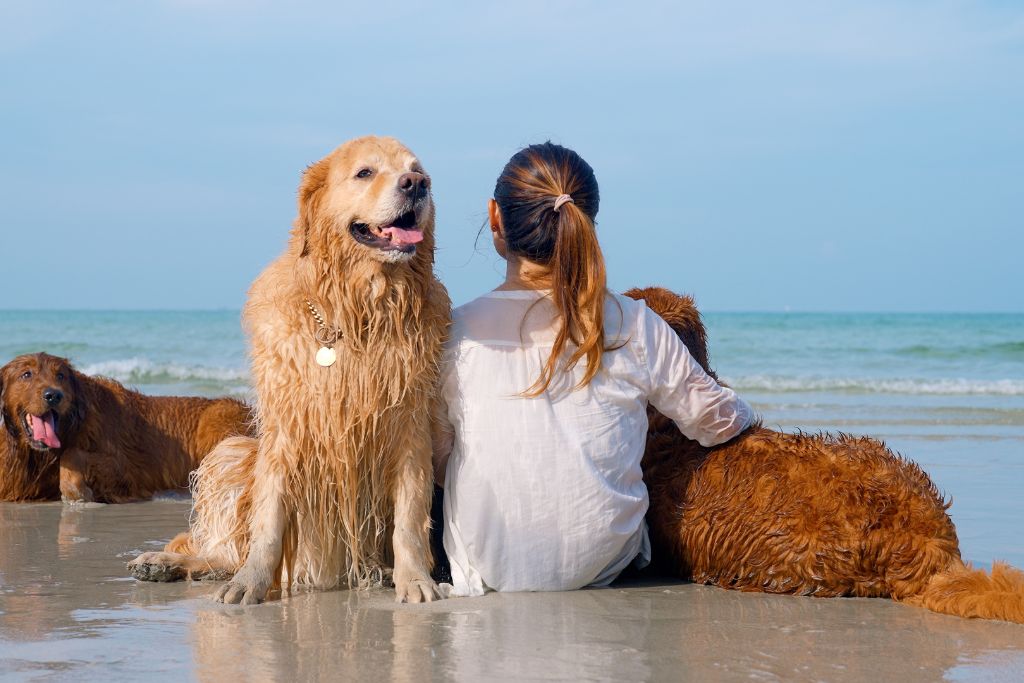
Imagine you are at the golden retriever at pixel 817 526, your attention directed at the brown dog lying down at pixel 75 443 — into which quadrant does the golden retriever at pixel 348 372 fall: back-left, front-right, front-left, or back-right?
front-left

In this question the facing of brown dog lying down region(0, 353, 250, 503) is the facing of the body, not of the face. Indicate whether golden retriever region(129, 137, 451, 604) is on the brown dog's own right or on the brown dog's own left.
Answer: on the brown dog's own left

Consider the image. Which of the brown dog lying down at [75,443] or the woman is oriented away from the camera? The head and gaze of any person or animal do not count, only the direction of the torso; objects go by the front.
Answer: the woman

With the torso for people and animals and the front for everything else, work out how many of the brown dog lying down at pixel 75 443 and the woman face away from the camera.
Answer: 1

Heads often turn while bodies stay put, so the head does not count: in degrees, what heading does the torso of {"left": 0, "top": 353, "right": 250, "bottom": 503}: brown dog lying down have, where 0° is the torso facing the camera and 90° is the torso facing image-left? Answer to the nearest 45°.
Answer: approximately 45°

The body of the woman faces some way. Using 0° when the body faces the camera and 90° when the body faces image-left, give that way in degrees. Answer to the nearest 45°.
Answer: approximately 180°

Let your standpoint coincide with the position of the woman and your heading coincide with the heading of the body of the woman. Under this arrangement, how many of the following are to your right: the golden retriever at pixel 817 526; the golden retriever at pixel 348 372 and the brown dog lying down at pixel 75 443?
1

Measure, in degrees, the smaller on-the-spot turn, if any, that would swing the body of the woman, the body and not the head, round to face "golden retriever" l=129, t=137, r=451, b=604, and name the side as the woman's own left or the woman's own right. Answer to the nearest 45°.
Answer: approximately 90° to the woman's own left

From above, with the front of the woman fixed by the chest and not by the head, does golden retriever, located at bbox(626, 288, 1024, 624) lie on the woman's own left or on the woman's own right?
on the woman's own right

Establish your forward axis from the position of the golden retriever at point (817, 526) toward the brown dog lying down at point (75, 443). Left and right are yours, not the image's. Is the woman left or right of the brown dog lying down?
left

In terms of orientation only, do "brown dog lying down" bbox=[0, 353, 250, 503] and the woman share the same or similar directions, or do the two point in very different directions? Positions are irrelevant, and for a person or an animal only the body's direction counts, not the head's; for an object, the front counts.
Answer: very different directions

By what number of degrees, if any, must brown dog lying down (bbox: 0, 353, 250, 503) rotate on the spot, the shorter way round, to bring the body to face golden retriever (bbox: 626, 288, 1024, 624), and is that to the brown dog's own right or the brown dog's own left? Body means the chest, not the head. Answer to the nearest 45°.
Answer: approximately 90° to the brown dog's own left

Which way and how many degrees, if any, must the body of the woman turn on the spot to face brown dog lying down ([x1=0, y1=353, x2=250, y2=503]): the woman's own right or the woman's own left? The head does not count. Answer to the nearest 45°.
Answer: approximately 45° to the woman's own left
